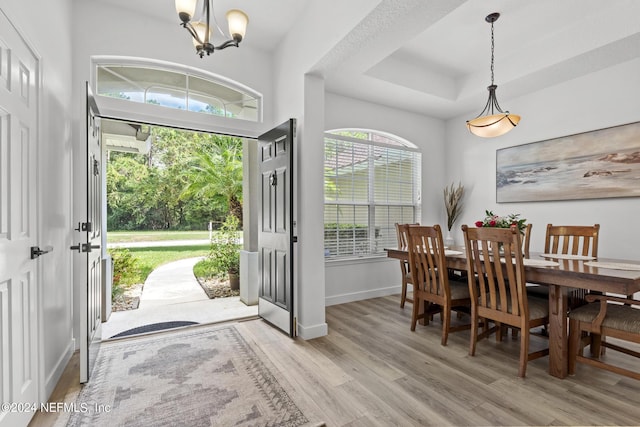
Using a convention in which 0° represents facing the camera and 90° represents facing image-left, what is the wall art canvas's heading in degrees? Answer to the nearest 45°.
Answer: approximately 45°

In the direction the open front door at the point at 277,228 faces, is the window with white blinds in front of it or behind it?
behind

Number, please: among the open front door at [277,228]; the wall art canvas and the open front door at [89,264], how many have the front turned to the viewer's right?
1

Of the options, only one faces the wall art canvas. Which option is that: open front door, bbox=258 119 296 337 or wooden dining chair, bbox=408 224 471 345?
the wooden dining chair

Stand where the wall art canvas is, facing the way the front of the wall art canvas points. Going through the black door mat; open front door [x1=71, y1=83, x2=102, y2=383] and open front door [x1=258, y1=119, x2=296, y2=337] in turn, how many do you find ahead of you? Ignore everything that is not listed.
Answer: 3

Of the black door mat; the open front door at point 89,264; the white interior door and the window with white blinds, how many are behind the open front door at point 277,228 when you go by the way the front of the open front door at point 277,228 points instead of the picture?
1

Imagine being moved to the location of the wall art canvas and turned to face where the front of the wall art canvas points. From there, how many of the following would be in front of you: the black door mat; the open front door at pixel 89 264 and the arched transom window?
3

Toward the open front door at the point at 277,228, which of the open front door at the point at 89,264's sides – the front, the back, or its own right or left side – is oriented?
front

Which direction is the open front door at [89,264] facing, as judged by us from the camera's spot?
facing to the right of the viewer

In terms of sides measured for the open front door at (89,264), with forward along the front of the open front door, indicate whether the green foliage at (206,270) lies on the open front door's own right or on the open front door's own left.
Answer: on the open front door's own left

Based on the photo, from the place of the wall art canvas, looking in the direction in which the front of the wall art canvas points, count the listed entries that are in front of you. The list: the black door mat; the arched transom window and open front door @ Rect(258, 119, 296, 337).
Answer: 3

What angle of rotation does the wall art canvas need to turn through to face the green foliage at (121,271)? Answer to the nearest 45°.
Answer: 0° — it already faces it

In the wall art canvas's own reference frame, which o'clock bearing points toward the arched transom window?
The arched transom window is roughly at 12 o'clock from the wall art canvas.

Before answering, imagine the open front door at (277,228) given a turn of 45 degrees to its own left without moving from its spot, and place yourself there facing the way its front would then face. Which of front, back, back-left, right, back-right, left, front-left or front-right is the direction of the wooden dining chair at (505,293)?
front-left

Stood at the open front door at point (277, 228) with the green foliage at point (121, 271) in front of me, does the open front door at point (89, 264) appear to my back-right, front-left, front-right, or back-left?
front-left

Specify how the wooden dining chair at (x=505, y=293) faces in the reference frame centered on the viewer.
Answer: facing away from the viewer and to the right of the viewer

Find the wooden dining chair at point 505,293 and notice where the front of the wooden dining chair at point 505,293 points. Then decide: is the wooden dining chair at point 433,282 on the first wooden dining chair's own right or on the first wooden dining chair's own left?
on the first wooden dining chair's own left

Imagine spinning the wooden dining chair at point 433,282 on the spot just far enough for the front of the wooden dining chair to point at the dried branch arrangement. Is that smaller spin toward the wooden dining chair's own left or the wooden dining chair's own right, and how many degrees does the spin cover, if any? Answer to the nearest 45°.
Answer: approximately 45° to the wooden dining chair's own left

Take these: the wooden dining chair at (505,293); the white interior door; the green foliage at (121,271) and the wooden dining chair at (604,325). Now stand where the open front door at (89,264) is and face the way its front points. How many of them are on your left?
1

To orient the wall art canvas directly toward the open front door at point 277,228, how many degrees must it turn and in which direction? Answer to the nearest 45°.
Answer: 0° — it already faces it
